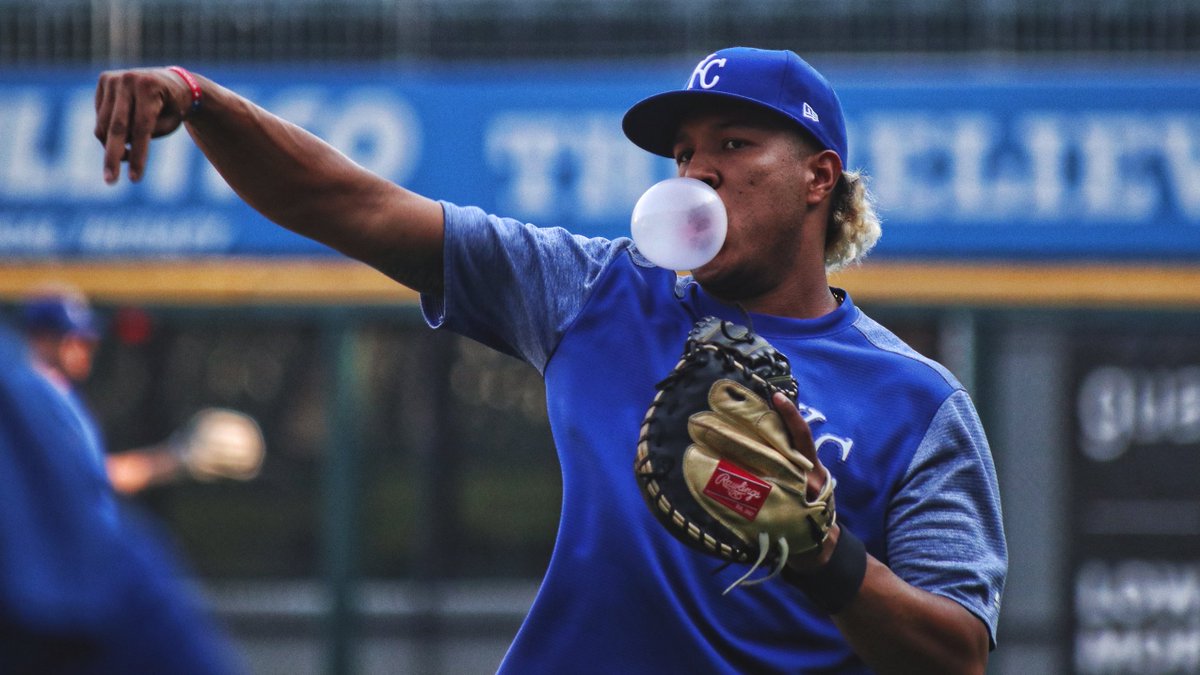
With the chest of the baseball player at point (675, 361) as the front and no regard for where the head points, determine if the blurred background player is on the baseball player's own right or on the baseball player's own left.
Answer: on the baseball player's own right

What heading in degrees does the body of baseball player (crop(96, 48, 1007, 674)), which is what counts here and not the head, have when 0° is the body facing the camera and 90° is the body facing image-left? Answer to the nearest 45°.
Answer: approximately 45°
